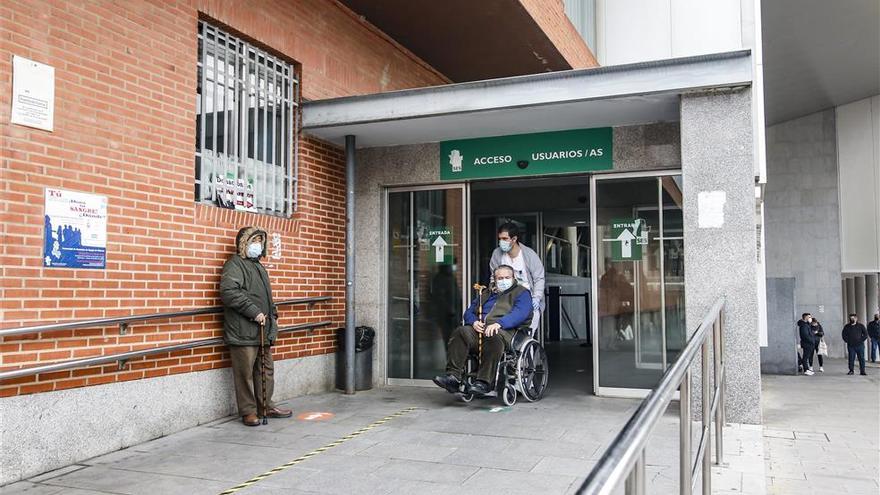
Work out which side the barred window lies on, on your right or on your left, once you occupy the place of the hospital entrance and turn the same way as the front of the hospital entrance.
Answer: on your right

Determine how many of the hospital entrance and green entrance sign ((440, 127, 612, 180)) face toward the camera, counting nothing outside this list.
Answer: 2

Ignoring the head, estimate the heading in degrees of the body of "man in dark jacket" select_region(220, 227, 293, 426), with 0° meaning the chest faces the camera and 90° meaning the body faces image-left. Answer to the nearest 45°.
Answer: approximately 315°

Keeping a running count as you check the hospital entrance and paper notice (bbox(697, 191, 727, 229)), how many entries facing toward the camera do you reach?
2

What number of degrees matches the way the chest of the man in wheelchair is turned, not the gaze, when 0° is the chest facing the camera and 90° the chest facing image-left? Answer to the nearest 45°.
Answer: approximately 45°

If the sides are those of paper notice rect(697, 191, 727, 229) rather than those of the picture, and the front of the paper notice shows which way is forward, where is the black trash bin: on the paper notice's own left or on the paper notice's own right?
on the paper notice's own right
